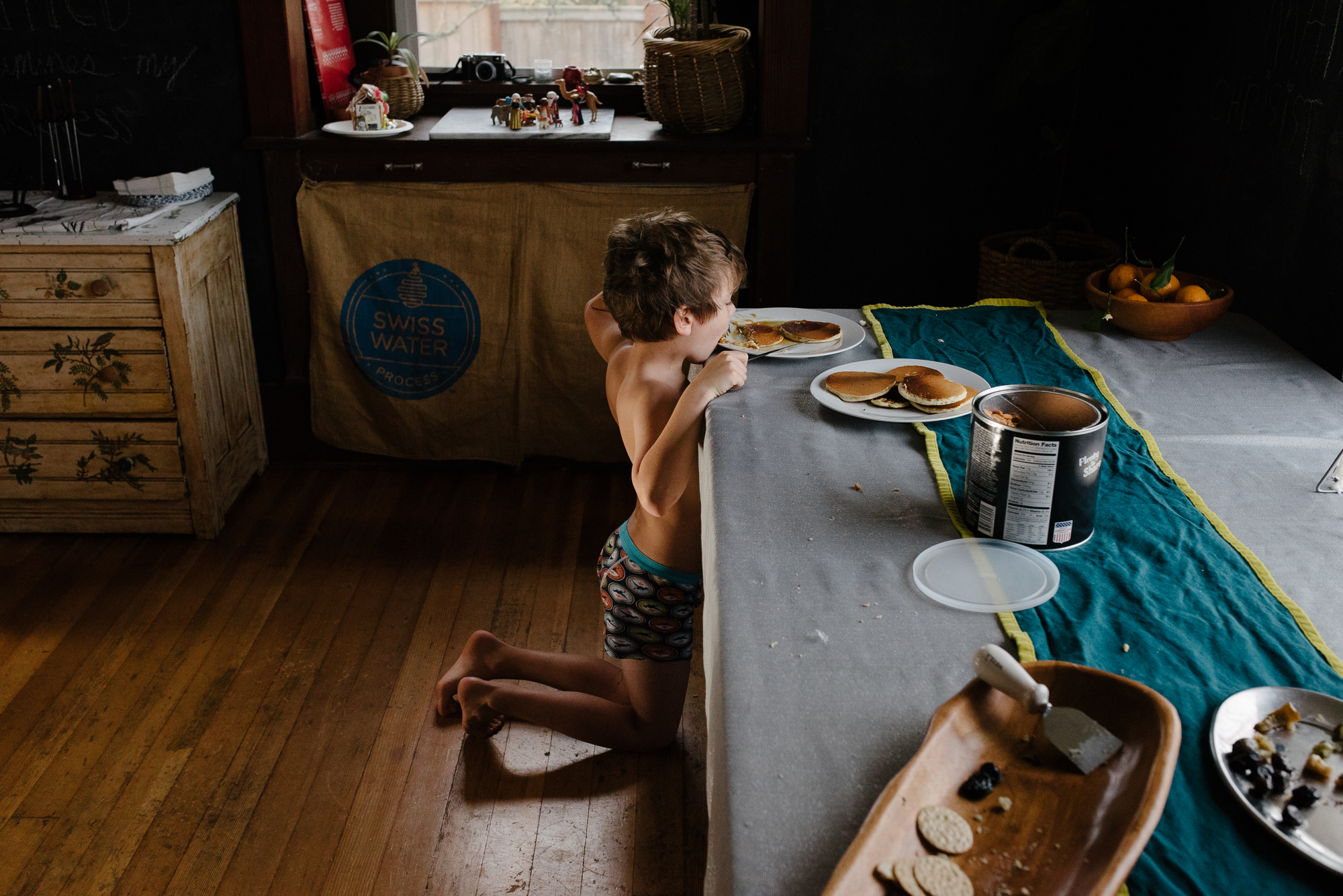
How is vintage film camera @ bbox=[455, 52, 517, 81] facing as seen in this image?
toward the camera

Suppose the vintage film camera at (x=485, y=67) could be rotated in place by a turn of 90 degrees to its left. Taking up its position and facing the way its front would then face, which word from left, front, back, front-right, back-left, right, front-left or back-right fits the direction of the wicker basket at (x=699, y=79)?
front-right

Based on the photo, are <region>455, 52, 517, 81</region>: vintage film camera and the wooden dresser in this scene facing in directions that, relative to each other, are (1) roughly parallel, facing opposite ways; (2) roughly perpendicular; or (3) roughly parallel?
roughly parallel

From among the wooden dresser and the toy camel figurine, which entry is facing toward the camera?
the wooden dresser

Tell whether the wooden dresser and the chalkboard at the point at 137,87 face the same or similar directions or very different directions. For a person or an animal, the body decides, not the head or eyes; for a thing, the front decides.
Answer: same or similar directions

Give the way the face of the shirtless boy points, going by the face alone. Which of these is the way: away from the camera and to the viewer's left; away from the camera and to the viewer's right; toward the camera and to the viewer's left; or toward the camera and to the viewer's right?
away from the camera and to the viewer's right

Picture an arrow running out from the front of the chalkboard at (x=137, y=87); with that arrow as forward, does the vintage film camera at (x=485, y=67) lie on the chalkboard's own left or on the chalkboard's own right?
on the chalkboard's own left

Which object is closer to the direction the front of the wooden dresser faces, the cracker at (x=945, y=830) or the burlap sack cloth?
the cracker

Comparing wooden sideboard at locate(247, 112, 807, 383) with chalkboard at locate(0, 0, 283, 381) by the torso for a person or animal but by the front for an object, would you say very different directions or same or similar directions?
same or similar directions

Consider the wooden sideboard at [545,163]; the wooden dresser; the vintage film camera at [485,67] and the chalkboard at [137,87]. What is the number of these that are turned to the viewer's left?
0

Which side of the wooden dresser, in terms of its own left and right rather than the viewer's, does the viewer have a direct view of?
front

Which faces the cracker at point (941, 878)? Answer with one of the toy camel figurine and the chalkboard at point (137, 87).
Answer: the chalkboard

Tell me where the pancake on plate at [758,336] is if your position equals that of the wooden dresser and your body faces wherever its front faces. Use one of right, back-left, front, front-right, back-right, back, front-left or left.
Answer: front-left
